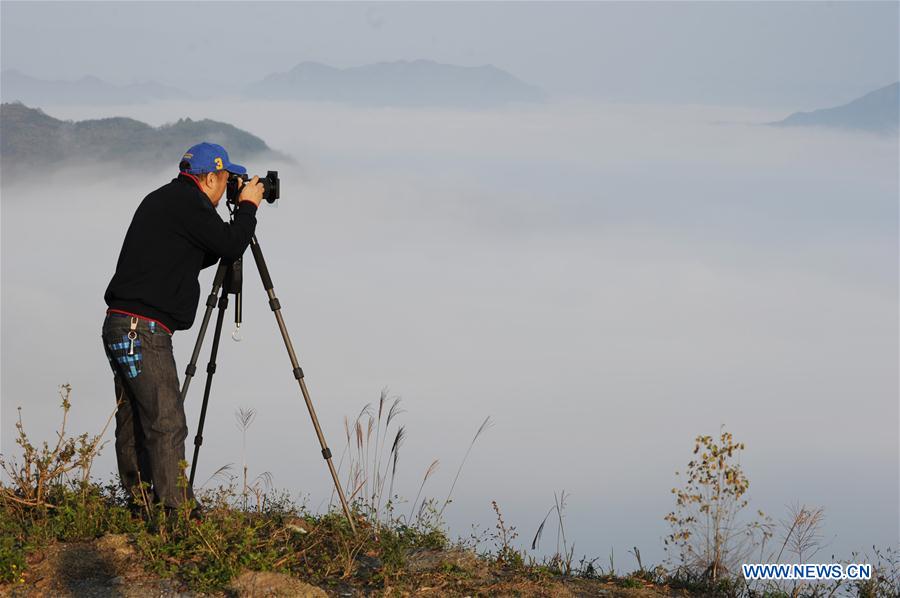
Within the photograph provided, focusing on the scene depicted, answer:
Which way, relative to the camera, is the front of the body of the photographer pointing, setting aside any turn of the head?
to the viewer's right

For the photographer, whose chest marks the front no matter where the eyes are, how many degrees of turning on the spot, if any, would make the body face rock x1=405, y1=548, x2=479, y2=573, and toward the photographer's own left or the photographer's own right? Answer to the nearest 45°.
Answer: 0° — they already face it

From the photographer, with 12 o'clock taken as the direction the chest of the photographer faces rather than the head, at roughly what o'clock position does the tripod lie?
The tripod is roughly at 11 o'clock from the photographer.
